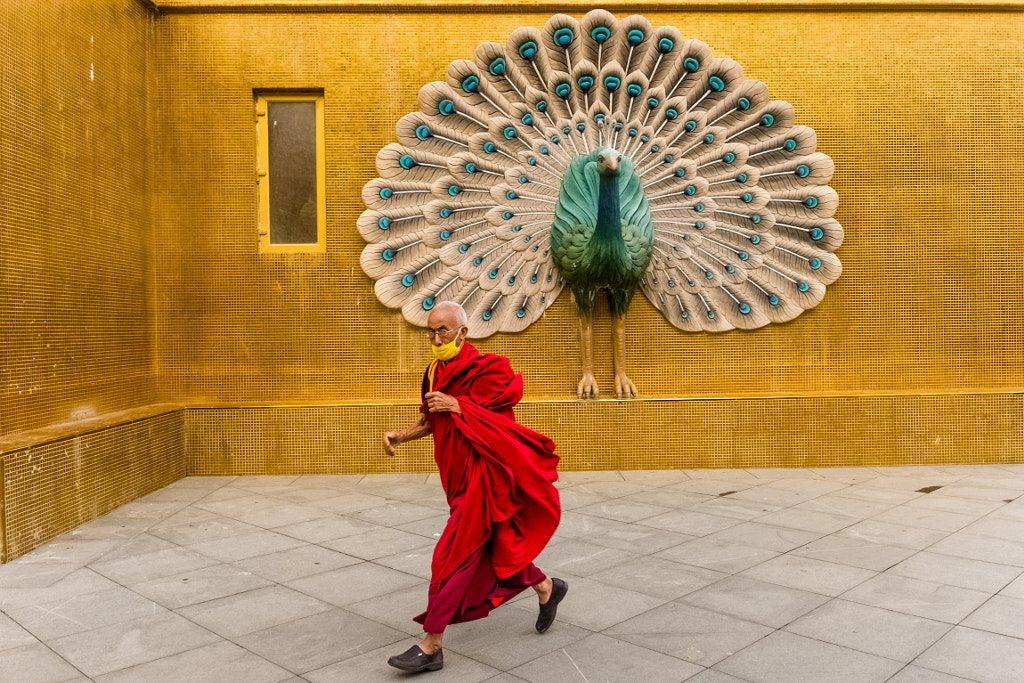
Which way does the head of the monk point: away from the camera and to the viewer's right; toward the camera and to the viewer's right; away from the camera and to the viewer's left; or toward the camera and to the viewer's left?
toward the camera and to the viewer's left

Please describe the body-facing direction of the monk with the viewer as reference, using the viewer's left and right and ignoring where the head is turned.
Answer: facing the viewer and to the left of the viewer
